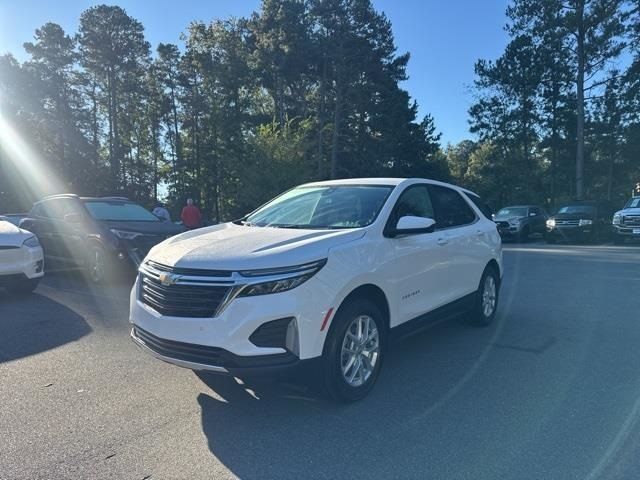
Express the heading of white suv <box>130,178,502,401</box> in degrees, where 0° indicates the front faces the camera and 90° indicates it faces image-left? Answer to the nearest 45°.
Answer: approximately 45°

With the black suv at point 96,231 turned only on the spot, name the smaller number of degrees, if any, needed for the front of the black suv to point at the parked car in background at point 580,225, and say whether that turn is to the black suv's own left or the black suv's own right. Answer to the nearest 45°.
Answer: approximately 45° to the black suv's own left

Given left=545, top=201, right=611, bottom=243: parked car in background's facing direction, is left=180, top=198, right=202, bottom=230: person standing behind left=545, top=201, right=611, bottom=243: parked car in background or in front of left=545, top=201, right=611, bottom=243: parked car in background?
in front

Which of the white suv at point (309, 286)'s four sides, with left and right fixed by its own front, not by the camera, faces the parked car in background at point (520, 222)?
back

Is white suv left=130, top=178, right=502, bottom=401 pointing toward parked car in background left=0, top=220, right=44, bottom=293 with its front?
no

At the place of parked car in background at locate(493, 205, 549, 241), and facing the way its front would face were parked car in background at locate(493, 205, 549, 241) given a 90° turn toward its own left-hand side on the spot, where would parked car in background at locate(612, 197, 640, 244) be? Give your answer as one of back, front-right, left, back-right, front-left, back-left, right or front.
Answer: front

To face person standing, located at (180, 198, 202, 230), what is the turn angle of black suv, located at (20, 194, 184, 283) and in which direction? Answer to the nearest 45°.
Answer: approximately 90° to its left

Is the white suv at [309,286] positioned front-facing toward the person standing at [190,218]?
no

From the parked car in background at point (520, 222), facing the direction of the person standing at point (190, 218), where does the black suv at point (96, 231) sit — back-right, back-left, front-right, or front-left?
front-left

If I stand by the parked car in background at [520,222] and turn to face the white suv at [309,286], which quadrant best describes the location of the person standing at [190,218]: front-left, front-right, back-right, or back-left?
front-right

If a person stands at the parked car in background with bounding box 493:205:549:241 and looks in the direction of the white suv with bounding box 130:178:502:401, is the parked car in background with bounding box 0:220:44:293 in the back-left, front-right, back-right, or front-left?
front-right

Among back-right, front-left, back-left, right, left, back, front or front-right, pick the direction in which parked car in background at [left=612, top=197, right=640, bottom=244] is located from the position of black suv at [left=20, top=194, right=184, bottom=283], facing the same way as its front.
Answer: front-left

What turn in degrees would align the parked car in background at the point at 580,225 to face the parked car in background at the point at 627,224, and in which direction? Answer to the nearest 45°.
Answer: approximately 90° to its left

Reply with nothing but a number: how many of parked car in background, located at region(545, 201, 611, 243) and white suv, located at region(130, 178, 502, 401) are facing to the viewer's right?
0

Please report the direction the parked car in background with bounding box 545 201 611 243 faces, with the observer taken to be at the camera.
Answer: facing the viewer and to the left of the viewer

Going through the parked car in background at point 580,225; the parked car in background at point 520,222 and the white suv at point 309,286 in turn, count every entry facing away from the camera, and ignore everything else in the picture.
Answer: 0

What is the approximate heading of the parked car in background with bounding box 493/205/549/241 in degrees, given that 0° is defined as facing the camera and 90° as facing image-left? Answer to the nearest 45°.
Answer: approximately 45°

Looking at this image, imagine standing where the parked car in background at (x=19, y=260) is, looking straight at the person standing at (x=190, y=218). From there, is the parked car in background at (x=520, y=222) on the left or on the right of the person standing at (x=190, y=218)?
right

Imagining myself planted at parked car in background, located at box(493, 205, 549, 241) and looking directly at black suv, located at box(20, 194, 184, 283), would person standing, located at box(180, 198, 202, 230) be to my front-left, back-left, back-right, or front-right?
front-right
